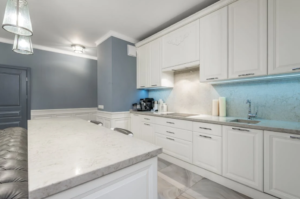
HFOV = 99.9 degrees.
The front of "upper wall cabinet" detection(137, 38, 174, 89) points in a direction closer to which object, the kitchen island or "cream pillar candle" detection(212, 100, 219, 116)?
the kitchen island

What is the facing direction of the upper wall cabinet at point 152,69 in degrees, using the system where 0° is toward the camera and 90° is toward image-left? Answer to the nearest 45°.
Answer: approximately 45°

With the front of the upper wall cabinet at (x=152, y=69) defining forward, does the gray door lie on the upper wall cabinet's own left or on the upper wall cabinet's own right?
on the upper wall cabinet's own right

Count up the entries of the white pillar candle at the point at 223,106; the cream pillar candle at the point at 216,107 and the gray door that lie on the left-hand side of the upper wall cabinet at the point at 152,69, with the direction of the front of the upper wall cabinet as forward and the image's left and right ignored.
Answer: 2

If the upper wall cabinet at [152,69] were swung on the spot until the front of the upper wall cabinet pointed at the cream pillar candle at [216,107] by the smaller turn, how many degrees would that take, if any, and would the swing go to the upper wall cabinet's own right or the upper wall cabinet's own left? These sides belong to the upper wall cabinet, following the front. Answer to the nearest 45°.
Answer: approximately 90° to the upper wall cabinet's own left

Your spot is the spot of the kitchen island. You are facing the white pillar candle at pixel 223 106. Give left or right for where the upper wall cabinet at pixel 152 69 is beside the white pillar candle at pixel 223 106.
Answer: left

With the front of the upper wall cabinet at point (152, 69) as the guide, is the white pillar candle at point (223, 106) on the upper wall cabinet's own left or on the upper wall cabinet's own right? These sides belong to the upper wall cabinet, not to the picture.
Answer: on the upper wall cabinet's own left

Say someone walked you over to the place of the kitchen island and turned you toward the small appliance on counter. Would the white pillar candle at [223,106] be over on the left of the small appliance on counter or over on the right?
right

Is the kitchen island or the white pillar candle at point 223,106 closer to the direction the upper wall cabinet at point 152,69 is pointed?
the kitchen island
